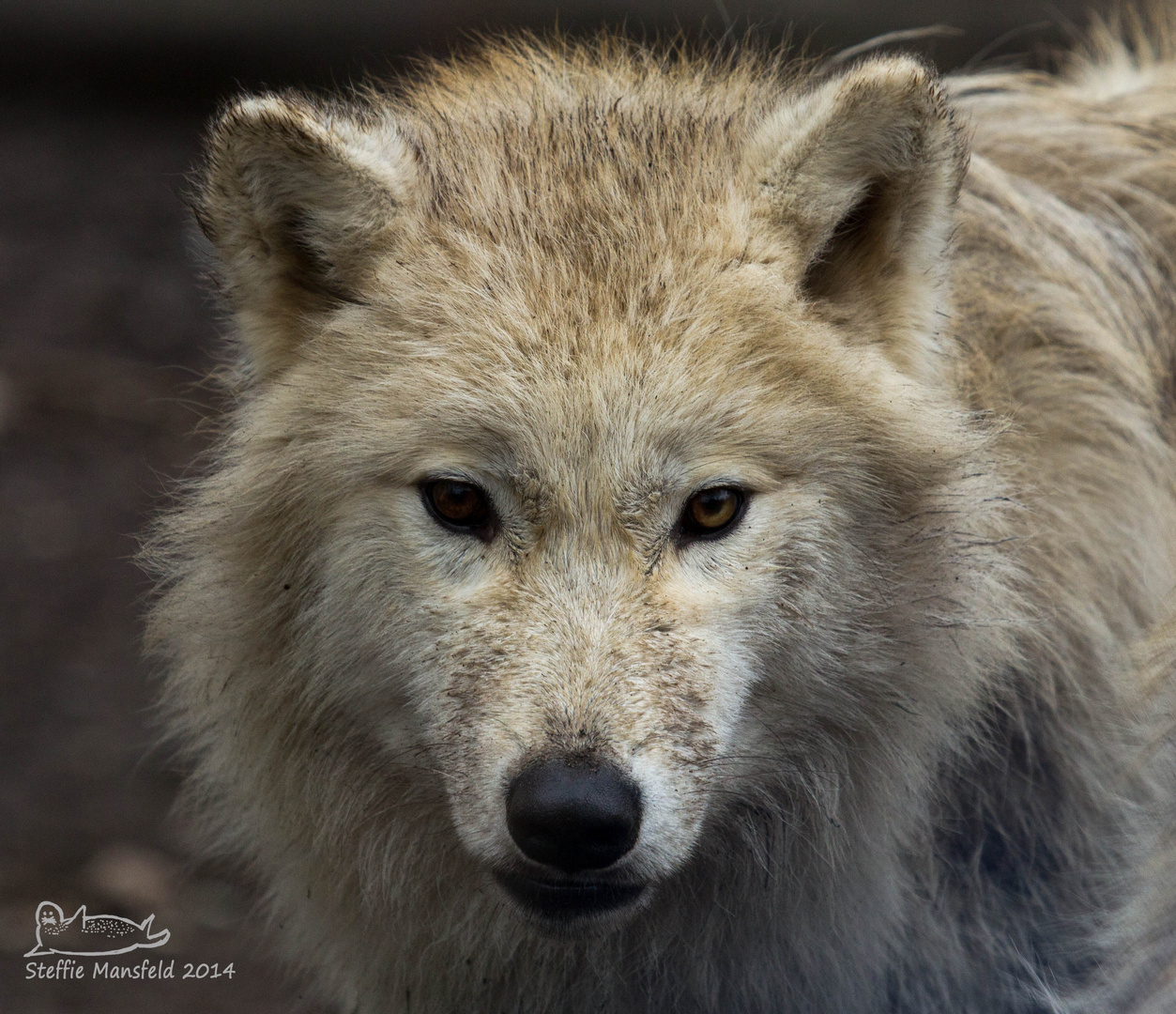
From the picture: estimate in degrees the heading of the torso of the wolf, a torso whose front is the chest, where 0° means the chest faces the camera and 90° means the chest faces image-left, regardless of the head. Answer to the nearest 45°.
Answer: approximately 45°
